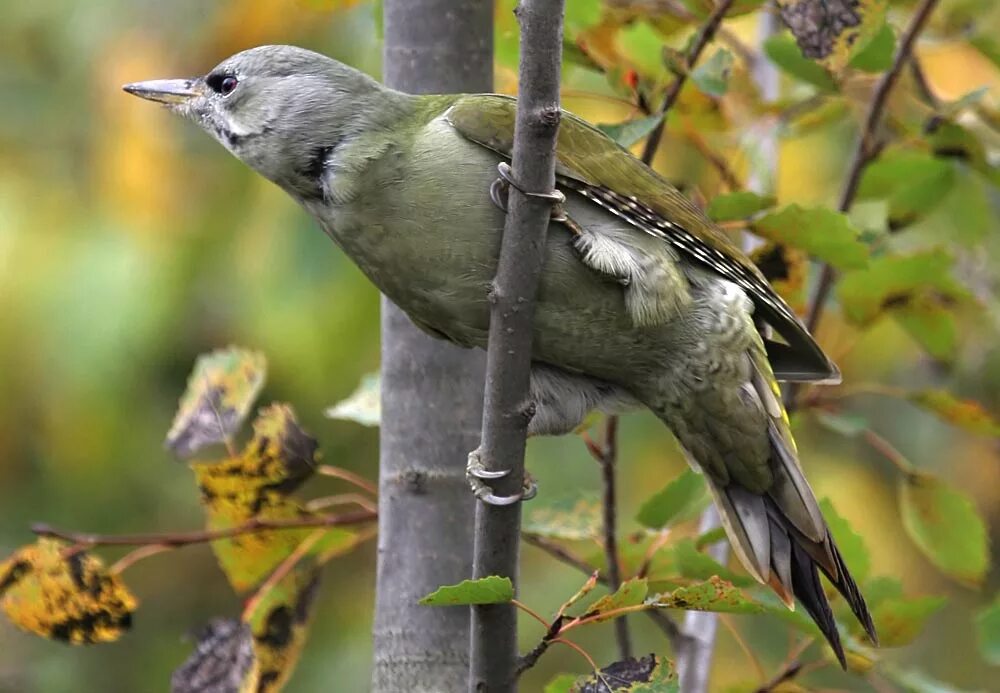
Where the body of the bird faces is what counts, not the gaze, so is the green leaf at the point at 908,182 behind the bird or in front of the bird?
behind

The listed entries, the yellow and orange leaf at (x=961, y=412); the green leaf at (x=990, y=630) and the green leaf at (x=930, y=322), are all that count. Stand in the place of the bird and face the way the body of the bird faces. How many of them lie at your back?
3

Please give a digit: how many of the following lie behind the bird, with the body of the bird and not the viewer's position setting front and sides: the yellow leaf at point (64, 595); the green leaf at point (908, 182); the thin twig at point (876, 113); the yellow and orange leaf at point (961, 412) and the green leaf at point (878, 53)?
4

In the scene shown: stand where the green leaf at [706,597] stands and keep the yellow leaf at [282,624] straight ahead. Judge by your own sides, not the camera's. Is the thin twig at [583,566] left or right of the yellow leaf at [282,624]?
right

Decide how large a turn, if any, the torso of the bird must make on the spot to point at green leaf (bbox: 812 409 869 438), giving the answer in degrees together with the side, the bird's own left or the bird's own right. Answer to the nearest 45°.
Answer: approximately 180°

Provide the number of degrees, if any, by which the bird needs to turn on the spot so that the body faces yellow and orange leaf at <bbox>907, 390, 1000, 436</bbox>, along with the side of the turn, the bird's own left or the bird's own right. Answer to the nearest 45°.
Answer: approximately 180°

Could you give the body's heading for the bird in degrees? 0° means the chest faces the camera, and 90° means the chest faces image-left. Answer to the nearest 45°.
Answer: approximately 90°

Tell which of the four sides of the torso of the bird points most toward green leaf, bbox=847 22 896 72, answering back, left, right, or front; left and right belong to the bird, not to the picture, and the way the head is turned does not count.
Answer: back

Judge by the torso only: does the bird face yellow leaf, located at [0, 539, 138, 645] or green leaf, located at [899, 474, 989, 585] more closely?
the yellow leaf

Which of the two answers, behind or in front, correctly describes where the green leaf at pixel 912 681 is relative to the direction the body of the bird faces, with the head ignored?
behind
